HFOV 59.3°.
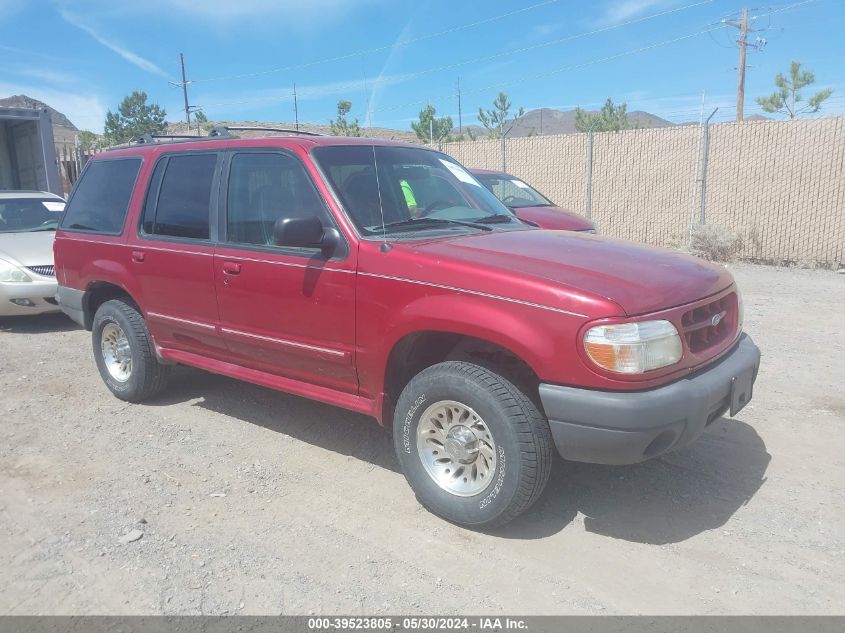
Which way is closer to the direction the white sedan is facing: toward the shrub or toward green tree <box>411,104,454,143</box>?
the shrub

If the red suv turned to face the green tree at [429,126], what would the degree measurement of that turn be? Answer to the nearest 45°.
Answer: approximately 135° to its left

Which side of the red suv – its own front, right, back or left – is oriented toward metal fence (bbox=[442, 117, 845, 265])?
left

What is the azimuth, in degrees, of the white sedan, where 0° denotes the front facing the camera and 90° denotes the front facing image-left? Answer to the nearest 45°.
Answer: approximately 315°

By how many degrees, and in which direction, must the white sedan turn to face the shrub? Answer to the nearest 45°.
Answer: approximately 45° to its left

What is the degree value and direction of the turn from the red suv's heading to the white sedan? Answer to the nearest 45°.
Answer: approximately 180°

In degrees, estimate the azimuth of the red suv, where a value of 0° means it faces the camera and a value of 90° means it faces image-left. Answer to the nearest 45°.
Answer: approximately 315°

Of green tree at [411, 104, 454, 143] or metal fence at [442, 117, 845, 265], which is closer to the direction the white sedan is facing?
the metal fence

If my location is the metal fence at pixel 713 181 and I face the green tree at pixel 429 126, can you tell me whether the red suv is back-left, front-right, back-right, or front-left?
back-left

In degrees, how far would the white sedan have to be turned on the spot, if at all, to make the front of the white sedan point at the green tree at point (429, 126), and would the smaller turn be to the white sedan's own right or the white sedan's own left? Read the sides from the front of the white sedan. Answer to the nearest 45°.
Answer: approximately 90° to the white sedan's own left

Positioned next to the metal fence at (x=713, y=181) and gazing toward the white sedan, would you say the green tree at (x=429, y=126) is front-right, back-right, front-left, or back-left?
back-right
